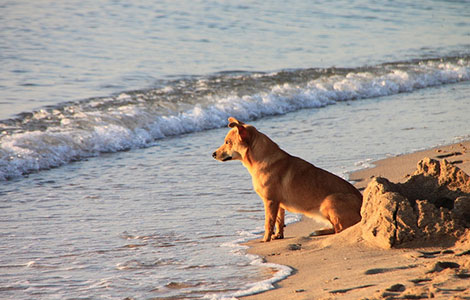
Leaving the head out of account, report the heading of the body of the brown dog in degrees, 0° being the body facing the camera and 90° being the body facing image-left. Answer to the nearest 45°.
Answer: approximately 90°

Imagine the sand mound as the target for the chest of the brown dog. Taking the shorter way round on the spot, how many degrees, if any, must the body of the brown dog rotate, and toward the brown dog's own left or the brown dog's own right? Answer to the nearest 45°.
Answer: approximately 135° to the brown dog's own left
